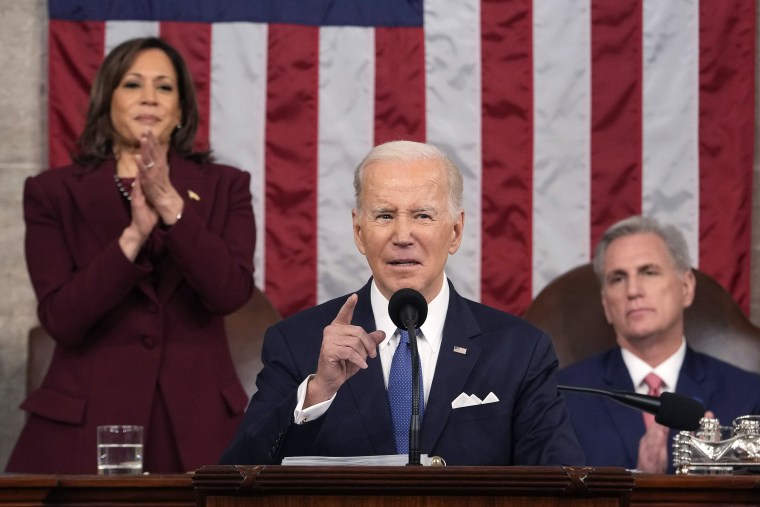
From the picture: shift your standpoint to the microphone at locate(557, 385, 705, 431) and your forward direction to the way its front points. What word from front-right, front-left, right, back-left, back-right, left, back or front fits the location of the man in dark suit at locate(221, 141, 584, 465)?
back

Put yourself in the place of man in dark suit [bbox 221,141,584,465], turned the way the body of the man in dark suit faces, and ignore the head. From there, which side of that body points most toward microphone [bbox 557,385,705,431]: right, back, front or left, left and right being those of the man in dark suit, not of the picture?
left

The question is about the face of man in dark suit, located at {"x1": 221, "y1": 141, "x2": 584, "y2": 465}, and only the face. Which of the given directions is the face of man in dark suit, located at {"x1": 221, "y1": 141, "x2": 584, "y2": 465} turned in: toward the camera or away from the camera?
toward the camera

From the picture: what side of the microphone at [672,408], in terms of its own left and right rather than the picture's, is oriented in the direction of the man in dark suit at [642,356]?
left

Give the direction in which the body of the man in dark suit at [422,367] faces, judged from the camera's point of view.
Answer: toward the camera

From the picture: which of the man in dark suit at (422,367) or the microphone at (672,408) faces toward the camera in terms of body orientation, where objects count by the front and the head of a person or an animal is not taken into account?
the man in dark suit

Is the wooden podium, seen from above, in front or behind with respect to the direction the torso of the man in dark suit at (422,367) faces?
in front

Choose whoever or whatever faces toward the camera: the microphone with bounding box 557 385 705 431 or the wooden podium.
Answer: the wooden podium

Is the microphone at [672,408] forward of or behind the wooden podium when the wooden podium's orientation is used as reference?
behind

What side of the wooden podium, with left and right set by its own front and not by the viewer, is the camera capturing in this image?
front

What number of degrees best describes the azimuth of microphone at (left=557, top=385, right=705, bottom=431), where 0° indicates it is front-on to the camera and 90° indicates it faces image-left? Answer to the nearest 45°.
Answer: approximately 270°

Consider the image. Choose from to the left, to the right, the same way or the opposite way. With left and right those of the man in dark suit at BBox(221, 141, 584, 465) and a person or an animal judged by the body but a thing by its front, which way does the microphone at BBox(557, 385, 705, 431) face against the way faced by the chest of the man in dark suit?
to the left

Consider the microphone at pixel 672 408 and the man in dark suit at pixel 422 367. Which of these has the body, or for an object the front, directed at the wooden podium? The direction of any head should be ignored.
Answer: the man in dark suit

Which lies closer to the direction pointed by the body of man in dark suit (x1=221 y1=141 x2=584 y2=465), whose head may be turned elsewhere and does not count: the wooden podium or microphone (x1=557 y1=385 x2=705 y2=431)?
the wooden podium

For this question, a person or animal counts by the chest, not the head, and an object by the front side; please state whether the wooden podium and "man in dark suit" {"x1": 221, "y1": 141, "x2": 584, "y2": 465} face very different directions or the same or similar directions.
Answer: same or similar directions
